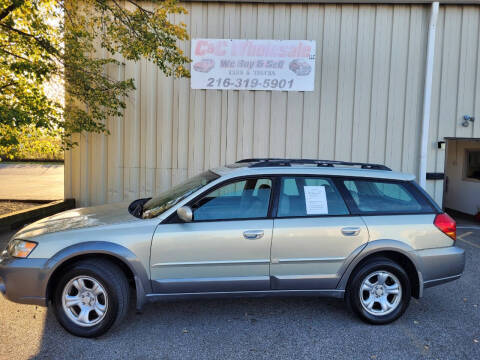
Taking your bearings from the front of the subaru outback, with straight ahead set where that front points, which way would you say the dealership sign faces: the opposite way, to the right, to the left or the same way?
to the left

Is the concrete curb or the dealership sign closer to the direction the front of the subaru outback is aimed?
the concrete curb

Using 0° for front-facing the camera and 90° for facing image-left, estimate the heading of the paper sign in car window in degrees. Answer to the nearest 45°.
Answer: approximately 0°

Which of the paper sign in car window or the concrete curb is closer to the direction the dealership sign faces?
the paper sign in car window

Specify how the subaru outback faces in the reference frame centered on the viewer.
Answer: facing to the left of the viewer

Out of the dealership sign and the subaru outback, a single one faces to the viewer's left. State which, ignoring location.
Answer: the subaru outback

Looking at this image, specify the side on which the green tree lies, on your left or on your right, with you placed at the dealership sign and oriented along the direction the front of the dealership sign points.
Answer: on your right

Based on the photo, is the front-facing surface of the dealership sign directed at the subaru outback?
yes

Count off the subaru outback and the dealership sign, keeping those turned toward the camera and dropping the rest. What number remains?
1
